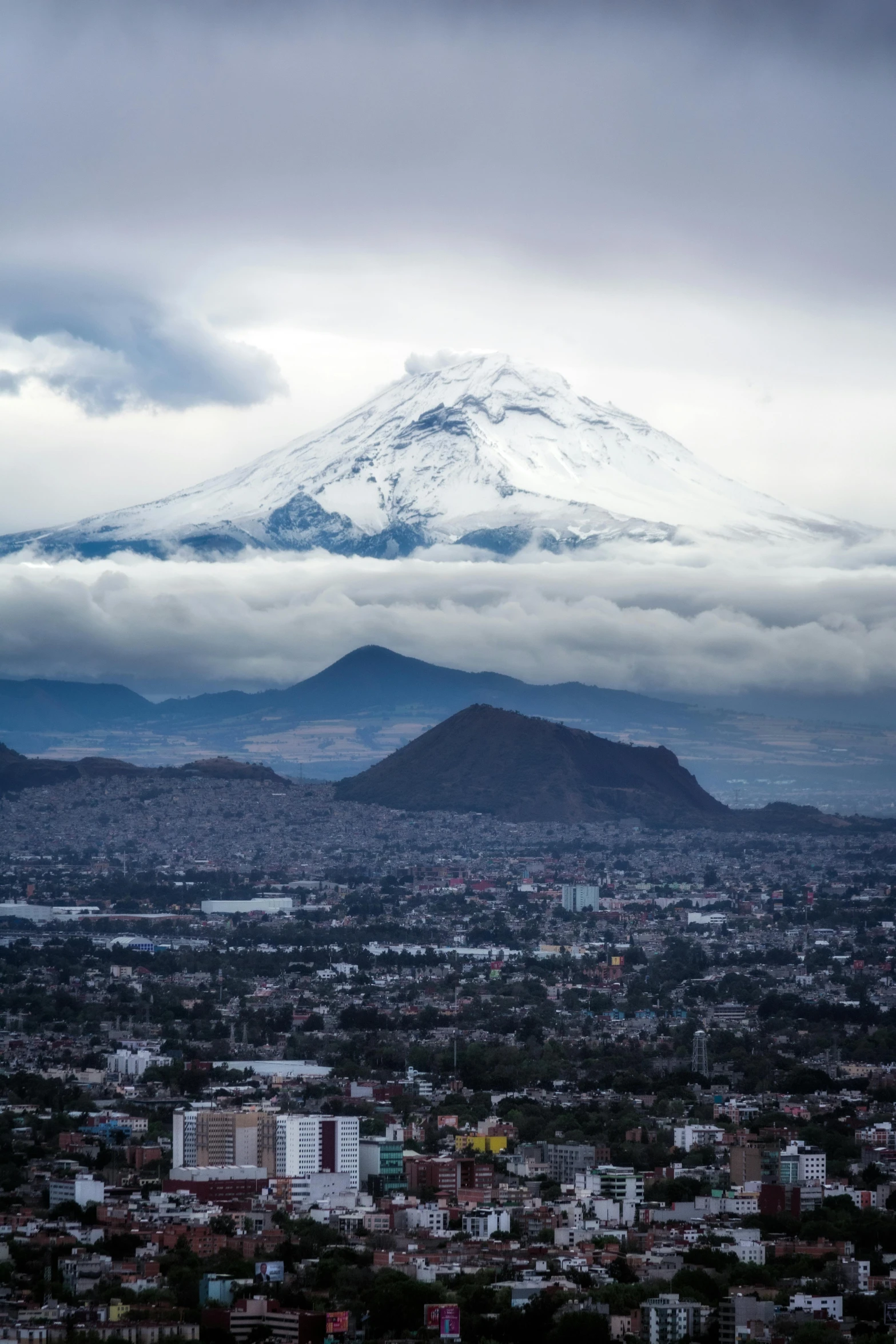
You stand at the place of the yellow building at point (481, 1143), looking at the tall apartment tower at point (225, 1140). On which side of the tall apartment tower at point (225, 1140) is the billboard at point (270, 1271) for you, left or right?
left

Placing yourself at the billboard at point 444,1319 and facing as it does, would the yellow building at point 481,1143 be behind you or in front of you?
behind

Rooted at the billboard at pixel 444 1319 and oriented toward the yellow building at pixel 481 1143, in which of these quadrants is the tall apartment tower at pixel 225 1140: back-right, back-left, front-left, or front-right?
front-left

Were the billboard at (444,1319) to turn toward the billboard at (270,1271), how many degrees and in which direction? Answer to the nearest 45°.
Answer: approximately 135° to its right

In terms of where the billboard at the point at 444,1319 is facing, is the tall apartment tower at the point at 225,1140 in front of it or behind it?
behind

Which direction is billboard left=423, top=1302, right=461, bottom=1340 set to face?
toward the camera

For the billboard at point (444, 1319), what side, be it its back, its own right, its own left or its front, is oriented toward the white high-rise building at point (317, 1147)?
back
